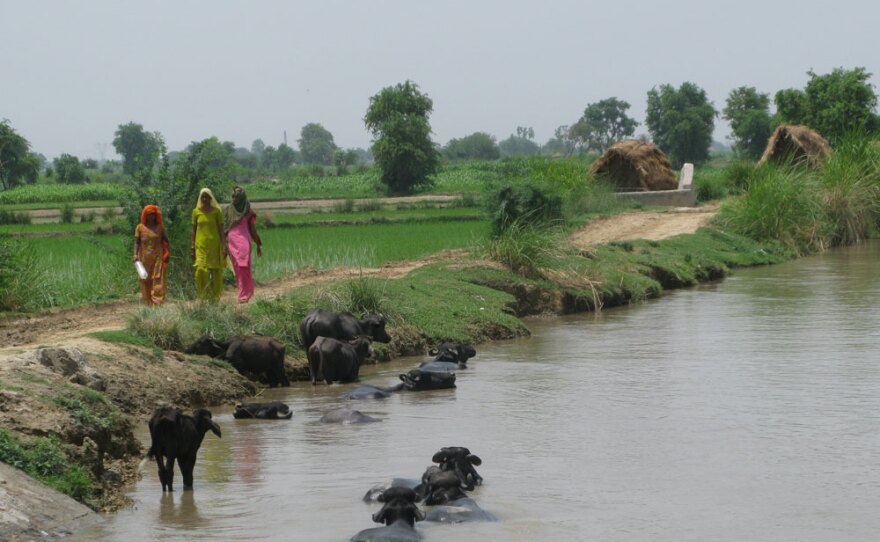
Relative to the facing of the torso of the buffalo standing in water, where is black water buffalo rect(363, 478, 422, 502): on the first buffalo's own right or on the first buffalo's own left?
on the first buffalo's own right

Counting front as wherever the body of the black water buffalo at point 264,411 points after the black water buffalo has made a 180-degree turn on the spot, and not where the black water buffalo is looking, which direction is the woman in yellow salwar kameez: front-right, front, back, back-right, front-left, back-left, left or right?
left

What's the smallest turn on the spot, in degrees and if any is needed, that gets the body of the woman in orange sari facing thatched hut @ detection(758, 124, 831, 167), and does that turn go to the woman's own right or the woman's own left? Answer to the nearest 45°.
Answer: approximately 135° to the woman's own left

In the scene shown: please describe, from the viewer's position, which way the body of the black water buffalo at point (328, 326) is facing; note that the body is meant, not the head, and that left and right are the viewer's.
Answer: facing to the right of the viewer

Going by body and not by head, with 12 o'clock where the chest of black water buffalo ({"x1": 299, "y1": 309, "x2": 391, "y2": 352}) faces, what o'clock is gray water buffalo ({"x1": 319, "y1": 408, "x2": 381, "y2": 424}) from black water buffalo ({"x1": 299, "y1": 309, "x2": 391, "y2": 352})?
gray water buffalo ({"x1": 319, "y1": 408, "x2": 381, "y2": 424}) is roughly at 3 o'clock from black water buffalo ({"x1": 299, "y1": 309, "x2": 391, "y2": 352}).

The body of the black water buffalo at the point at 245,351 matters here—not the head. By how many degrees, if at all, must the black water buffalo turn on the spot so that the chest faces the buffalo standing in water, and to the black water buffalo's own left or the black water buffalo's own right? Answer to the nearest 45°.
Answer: approximately 90° to the black water buffalo's own left

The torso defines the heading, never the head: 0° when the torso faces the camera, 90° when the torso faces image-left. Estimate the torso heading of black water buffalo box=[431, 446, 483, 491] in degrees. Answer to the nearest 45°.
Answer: approximately 315°

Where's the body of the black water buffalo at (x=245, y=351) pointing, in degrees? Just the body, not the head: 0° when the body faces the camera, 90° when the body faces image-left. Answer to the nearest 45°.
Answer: approximately 90°

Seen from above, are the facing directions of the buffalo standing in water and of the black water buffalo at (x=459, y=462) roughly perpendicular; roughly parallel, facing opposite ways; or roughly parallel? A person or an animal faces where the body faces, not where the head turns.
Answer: roughly perpendicular
